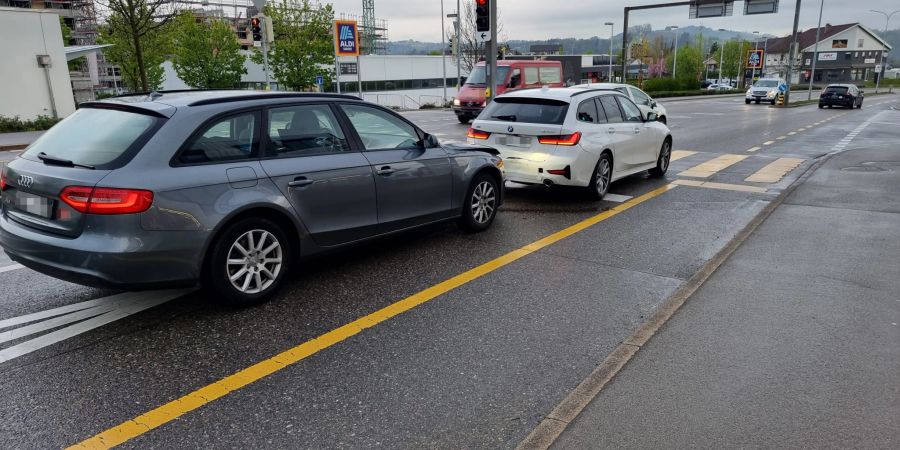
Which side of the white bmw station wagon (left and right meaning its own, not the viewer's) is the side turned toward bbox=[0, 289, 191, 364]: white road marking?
back

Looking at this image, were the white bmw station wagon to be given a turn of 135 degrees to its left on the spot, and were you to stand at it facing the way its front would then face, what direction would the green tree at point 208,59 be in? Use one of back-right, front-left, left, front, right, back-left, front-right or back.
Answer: front-right

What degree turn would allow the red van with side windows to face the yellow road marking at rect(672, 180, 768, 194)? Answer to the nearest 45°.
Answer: approximately 45° to its left

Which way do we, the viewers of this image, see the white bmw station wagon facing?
facing away from the viewer and to the right of the viewer

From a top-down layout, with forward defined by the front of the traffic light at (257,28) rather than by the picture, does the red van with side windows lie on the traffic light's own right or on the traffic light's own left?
on the traffic light's own left

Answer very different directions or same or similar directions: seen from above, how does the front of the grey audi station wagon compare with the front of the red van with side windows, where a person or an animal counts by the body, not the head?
very different directions

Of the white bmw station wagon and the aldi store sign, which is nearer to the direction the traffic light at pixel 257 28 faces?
the white bmw station wagon

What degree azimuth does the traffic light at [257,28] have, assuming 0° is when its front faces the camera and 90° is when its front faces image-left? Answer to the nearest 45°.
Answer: approximately 0°

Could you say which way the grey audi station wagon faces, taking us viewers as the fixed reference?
facing away from the viewer and to the right of the viewer

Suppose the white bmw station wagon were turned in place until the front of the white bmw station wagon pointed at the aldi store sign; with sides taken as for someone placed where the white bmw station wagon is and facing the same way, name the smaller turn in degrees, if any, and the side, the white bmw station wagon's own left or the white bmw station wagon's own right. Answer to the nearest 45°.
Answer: approximately 90° to the white bmw station wagon's own left

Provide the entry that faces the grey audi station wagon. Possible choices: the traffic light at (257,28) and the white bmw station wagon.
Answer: the traffic light

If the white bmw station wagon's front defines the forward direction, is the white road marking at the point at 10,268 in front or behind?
behind

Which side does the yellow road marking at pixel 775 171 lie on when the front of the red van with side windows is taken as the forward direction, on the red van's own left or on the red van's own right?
on the red van's own left

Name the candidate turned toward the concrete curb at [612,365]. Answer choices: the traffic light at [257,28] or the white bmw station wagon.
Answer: the traffic light
